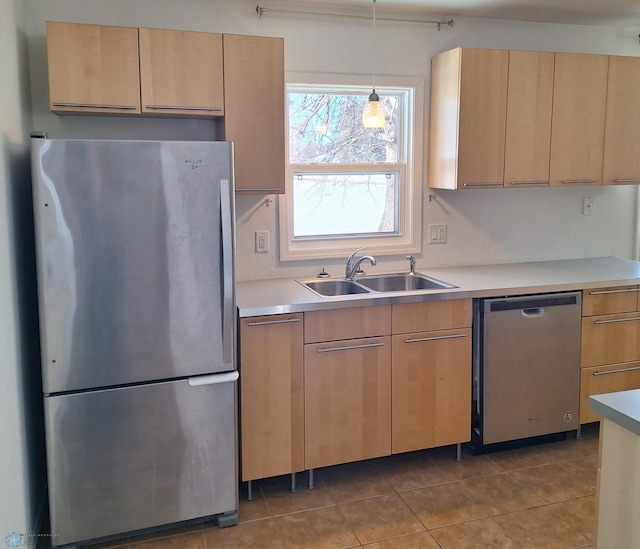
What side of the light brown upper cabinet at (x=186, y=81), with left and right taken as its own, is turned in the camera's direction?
front

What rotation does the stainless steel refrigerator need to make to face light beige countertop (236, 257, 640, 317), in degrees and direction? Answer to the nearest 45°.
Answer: approximately 90° to its left

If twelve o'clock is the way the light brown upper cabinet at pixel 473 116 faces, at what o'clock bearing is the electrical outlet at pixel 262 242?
The electrical outlet is roughly at 4 o'clock from the light brown upper cabinet.

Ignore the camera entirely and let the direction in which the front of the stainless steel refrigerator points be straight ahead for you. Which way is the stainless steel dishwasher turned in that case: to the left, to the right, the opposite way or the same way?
the same way

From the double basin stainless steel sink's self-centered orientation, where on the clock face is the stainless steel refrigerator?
The stainless steel refrigerator is roughly at 3 o'clock from the double basin stainless steel sink.

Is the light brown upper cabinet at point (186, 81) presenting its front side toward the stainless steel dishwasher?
no

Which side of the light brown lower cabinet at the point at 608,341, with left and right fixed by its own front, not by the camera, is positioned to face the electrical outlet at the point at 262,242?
right

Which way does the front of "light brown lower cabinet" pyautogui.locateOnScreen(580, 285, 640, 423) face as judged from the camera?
facing the viewer and to the right of the viewer

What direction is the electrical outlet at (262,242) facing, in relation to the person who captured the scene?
facing the viewer

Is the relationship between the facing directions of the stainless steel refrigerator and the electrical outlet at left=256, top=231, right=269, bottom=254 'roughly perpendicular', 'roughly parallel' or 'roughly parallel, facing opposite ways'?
roughly parallel

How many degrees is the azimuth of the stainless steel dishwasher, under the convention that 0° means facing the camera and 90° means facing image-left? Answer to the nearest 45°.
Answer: approximately 315°

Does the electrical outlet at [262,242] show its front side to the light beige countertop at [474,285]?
no

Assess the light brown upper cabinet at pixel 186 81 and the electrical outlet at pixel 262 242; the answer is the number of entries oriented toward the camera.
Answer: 2

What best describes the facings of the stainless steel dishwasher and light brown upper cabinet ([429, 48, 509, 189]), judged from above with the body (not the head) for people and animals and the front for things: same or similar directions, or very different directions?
same or similar directions

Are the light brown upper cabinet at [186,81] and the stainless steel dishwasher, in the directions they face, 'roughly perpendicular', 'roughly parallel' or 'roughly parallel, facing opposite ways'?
roughly parallel

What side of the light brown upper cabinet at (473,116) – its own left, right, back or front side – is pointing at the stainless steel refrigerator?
right
